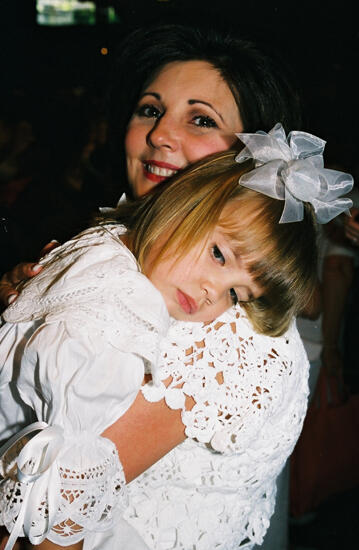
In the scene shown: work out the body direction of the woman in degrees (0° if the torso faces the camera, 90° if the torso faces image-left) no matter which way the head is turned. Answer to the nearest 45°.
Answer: approximately 45°
